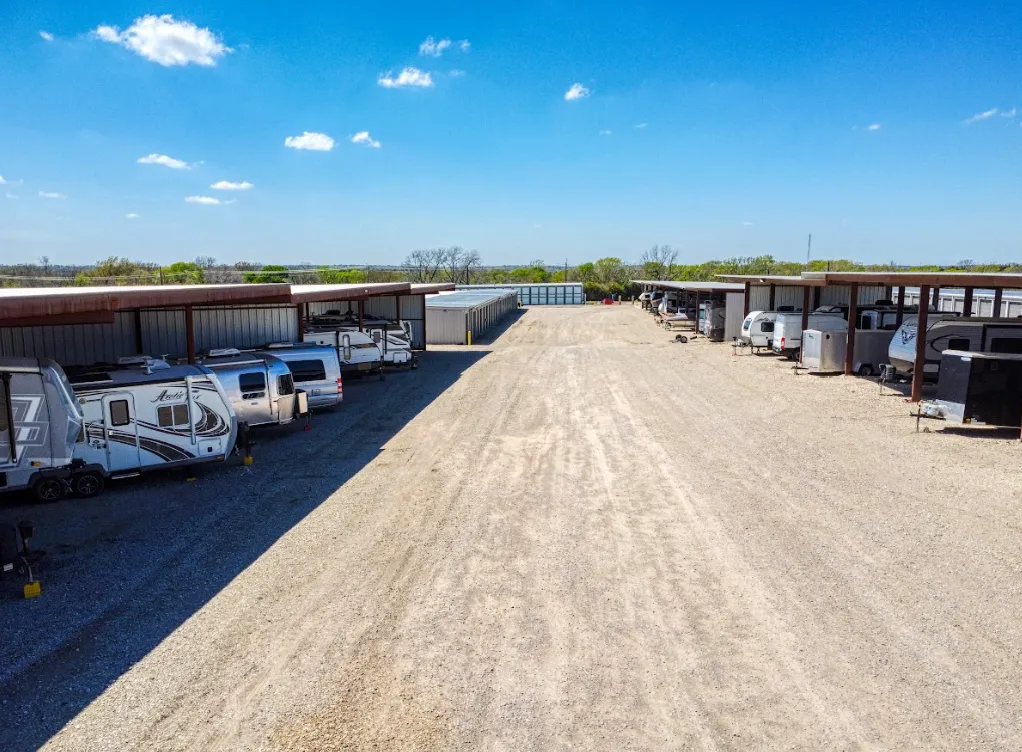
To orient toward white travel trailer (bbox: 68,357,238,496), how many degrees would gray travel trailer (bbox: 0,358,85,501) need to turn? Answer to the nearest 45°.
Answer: approximately 45° to its left

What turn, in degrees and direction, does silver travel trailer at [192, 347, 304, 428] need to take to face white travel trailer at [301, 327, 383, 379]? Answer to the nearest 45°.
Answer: approximately 90° to its left

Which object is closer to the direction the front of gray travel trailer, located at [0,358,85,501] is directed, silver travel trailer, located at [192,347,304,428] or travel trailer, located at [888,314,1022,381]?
the travel trailer

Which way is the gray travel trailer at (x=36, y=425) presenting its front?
to the viewer's right

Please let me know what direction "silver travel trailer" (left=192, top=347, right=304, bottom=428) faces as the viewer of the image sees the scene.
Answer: facing to the right of the viewer

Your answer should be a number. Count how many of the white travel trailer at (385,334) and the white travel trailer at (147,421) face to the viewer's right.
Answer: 2

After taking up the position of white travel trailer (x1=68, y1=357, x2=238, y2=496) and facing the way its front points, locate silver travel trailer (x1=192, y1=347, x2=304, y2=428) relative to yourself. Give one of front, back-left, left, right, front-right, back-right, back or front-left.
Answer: front-left

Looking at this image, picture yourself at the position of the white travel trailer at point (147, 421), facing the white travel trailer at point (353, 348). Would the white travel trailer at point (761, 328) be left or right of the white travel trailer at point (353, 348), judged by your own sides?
right

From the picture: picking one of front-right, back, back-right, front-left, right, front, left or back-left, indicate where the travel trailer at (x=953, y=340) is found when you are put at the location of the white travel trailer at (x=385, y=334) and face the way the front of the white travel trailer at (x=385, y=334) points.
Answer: front-right

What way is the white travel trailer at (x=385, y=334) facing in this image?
to the viewer's right

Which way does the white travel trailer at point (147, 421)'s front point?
to the viewer's right

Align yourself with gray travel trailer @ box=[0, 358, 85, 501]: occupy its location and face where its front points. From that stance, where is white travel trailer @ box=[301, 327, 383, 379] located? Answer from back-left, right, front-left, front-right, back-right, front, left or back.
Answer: front-left

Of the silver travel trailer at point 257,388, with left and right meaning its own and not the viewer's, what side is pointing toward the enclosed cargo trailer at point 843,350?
front
